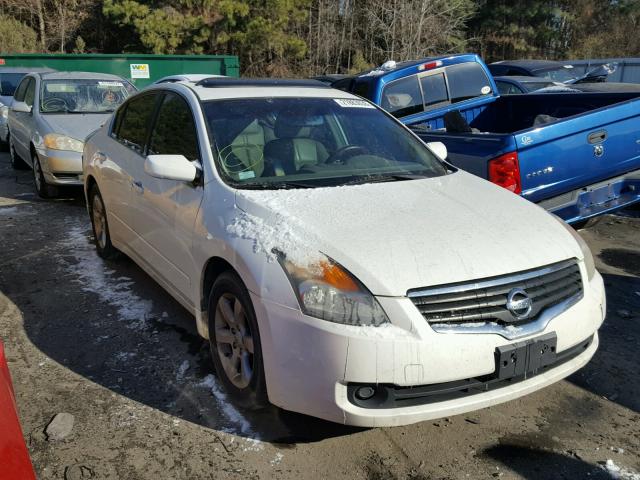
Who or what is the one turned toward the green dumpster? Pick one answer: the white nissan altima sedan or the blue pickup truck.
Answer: the blue pickup truck

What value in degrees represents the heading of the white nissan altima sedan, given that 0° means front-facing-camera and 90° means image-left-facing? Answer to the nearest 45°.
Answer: approximately 315°

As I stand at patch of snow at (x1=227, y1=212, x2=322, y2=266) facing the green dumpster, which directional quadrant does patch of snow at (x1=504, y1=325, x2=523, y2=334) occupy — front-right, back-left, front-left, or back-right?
back-right

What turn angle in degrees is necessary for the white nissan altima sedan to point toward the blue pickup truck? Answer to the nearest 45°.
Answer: approximately 90° to its left

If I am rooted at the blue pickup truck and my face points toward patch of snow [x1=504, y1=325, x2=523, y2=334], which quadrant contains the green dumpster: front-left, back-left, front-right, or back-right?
back-right

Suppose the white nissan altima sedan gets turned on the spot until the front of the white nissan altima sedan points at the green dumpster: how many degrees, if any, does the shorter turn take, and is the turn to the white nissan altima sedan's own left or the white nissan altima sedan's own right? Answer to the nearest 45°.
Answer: approximately 135° to the white nissan altima sedan's own left

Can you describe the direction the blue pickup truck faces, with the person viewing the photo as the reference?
facing away from the viewer and to the left of the viewer

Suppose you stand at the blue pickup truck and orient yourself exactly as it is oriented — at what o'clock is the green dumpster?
The green dumpster is roughly at 12 o'clock from the blue pickup truck.

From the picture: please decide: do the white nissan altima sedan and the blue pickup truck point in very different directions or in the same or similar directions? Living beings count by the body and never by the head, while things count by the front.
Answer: very different directions

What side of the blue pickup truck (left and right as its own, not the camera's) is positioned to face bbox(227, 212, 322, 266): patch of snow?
left
